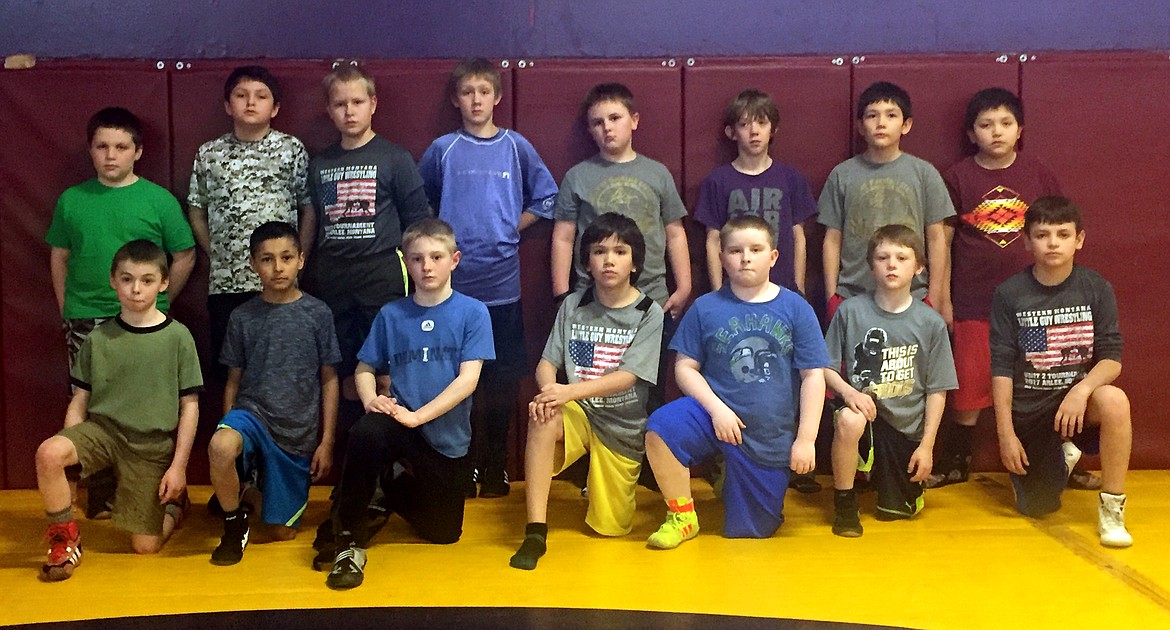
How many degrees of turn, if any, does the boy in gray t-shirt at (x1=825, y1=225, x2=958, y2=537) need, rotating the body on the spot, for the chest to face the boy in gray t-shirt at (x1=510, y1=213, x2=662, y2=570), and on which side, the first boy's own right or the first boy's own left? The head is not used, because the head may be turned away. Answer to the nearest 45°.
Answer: approximately 45° to the first boy's own right

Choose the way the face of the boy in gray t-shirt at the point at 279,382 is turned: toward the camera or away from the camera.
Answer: toward the camera

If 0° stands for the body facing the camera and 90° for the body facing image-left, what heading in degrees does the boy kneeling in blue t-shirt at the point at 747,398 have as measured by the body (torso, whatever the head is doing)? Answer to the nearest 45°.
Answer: approximately 0°

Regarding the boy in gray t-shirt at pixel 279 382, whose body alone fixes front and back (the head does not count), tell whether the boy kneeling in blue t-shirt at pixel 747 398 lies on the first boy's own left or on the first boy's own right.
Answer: on the first boy's own left

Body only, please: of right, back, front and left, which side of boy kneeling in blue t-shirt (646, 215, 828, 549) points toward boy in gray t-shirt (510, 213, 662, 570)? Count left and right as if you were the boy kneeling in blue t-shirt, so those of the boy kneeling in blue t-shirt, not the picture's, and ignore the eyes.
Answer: right

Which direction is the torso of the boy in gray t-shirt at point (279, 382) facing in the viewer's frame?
toward the camera

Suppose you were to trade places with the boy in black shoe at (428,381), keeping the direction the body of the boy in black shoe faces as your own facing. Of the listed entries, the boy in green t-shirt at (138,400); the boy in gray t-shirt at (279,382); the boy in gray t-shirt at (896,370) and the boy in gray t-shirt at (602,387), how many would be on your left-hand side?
2

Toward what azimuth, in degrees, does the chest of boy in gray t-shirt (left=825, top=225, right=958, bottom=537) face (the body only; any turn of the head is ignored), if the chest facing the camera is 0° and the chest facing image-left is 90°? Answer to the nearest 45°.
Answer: approximately 0°

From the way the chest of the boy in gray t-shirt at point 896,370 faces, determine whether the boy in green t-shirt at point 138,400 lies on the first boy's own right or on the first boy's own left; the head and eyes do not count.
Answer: on the first boy's own right

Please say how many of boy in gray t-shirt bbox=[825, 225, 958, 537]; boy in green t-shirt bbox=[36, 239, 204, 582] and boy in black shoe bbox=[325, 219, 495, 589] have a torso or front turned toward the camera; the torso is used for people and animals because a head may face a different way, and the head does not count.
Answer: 3

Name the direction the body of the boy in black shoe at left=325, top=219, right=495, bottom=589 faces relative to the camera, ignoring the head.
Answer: toward the camera

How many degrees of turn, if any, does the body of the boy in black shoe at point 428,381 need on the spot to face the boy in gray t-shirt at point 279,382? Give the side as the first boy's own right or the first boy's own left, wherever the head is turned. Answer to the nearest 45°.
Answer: approximately 90° to the first boy's own right
